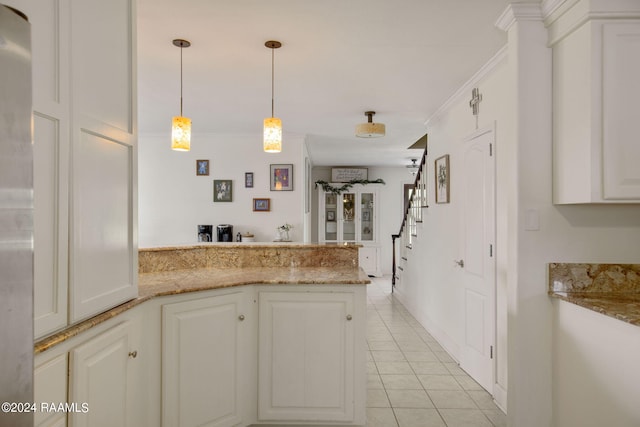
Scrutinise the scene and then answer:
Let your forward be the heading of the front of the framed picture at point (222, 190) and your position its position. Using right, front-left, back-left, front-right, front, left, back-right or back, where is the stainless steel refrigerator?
front

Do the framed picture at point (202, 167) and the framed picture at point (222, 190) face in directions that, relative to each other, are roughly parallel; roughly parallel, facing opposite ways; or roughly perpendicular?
roughly parallel

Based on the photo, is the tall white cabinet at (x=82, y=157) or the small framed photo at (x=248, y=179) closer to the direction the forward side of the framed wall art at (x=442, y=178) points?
the small framed photo

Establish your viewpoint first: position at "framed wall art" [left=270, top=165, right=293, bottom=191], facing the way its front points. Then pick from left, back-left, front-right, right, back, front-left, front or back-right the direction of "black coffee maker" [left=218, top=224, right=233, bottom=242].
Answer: right

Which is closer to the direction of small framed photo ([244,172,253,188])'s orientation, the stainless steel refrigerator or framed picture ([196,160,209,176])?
the stainless steel refrigerator

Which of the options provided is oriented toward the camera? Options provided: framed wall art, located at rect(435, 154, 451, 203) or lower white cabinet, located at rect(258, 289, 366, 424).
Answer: the lower white cabinet

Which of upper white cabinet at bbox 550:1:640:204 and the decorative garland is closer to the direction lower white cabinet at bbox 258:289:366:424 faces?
the upper white cabinet

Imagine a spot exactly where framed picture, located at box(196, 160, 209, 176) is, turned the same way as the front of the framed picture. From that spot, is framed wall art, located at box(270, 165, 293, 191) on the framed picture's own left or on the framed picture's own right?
on the framed picture's own left

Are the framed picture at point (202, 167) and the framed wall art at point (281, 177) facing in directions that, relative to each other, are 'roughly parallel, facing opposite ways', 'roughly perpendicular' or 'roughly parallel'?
roughly parallel

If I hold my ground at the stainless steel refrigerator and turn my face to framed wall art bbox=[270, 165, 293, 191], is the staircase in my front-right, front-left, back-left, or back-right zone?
front-right

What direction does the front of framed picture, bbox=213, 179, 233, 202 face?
toward the camera

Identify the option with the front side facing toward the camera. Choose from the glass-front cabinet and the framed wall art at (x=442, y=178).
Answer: the glass-front cabinet

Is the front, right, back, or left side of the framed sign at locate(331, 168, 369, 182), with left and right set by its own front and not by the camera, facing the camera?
front

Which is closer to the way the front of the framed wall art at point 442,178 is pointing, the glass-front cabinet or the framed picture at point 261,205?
the framed picture

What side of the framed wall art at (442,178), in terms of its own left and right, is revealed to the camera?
left
